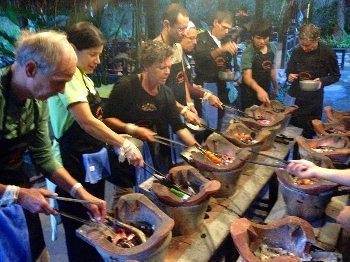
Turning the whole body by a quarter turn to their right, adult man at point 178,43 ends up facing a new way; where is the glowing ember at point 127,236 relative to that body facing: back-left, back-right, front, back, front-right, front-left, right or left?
front-left

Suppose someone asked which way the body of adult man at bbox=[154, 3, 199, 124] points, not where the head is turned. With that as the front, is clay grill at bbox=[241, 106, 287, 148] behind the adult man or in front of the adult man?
in front

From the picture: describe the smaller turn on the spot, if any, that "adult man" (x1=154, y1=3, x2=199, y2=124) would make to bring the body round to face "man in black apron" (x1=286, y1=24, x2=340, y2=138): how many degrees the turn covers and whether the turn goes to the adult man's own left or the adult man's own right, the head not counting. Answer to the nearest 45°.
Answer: approximately 45° to the adult man's own left

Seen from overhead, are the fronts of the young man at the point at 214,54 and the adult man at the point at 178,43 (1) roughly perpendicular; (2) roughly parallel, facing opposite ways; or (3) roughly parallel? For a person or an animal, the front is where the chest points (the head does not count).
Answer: roughly parallel

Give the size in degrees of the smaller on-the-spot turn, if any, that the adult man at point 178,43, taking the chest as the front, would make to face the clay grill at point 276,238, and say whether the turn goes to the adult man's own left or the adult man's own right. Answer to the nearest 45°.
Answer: approximately 45° to the adult man's own right

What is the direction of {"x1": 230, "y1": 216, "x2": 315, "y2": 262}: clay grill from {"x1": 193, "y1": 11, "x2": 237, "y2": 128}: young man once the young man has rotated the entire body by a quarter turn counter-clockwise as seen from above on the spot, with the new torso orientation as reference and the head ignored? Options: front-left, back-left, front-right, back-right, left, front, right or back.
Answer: back-right

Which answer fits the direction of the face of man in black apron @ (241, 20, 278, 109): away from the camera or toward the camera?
toward the camera

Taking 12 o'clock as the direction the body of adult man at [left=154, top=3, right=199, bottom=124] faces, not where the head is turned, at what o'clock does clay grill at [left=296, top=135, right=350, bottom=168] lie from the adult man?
The clay grill is roughly at 12 o'clock from the adult man.

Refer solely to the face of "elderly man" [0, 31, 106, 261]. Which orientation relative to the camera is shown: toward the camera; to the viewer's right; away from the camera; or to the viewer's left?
to the viewer's right

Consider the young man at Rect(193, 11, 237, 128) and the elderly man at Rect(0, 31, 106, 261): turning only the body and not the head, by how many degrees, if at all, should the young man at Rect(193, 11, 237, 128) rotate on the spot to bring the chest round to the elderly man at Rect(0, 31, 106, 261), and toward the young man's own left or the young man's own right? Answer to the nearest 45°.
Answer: approximately 45° to the young man's own right

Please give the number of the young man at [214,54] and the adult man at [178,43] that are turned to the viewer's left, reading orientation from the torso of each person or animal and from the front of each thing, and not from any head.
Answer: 0

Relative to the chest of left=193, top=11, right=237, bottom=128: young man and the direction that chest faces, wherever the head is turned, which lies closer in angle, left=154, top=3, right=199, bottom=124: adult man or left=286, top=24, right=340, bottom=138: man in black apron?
the man in black apron

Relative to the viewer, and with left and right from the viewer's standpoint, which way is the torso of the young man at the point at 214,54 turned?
facing the viewer and to the right of the viewer

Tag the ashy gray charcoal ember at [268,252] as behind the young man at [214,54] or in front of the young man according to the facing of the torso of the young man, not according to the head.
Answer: in front
